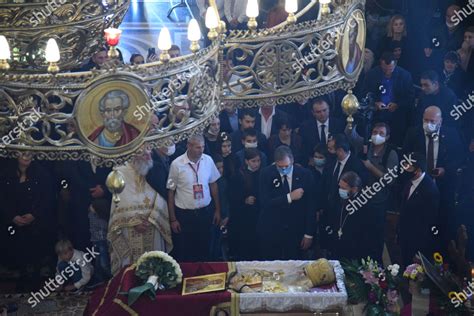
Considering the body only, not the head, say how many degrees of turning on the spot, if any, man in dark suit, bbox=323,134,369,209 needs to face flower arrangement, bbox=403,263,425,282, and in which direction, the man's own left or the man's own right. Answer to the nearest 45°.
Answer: approximately 90° to the man's own left

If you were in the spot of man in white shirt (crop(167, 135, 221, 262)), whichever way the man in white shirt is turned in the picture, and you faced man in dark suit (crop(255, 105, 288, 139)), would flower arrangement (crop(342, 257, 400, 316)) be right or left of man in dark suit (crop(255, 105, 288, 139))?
right

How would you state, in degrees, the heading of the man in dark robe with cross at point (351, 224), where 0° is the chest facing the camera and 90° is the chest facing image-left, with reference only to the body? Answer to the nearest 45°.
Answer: approximately 45°

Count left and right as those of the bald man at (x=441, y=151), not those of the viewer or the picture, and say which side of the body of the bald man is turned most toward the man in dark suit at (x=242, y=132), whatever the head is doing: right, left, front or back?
right

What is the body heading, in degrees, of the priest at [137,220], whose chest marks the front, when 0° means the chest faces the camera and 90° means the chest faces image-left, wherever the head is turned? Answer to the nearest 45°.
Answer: approximately 0°

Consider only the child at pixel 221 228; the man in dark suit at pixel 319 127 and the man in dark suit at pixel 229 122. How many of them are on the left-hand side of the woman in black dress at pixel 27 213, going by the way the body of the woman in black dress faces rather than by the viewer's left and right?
3

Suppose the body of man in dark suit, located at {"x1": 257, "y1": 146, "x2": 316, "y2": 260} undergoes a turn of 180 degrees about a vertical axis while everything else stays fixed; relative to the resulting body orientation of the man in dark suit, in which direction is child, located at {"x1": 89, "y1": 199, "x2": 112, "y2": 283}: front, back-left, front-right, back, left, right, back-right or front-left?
left

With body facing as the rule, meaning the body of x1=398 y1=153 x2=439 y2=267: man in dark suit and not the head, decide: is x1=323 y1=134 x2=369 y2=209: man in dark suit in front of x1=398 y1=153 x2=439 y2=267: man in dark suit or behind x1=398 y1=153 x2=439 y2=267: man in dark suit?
in front

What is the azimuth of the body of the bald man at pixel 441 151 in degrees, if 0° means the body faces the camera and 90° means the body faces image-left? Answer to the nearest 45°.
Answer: approximately 0°
